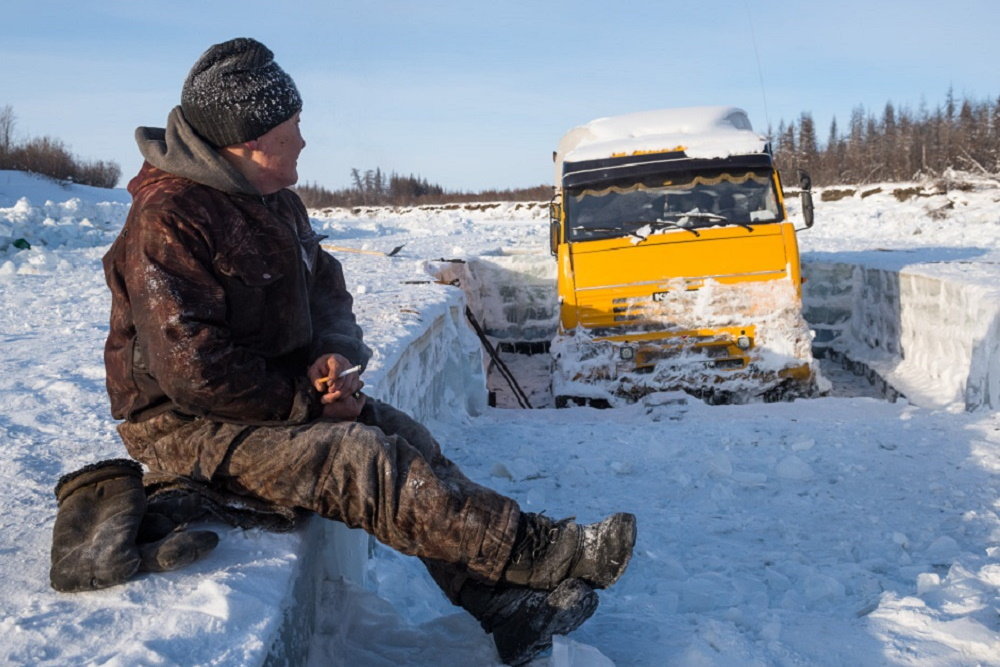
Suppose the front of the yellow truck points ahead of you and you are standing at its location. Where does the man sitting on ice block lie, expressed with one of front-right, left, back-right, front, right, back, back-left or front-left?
front

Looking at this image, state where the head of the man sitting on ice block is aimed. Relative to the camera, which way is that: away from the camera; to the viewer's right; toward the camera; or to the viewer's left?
to the viewer's right

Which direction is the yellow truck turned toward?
toward the camera
